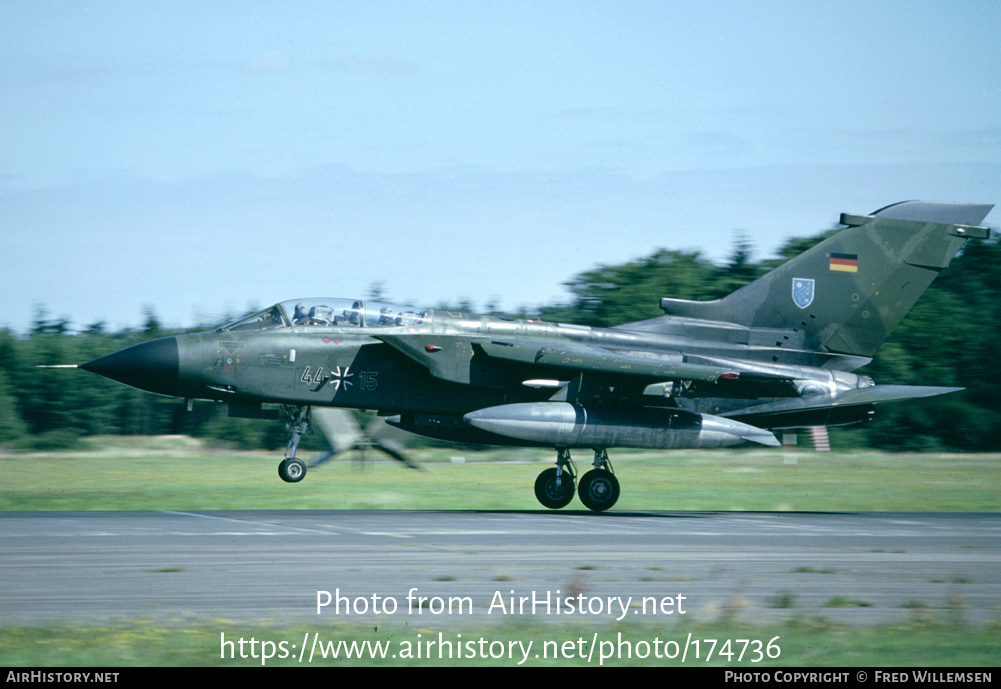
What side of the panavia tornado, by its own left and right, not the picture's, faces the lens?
left
